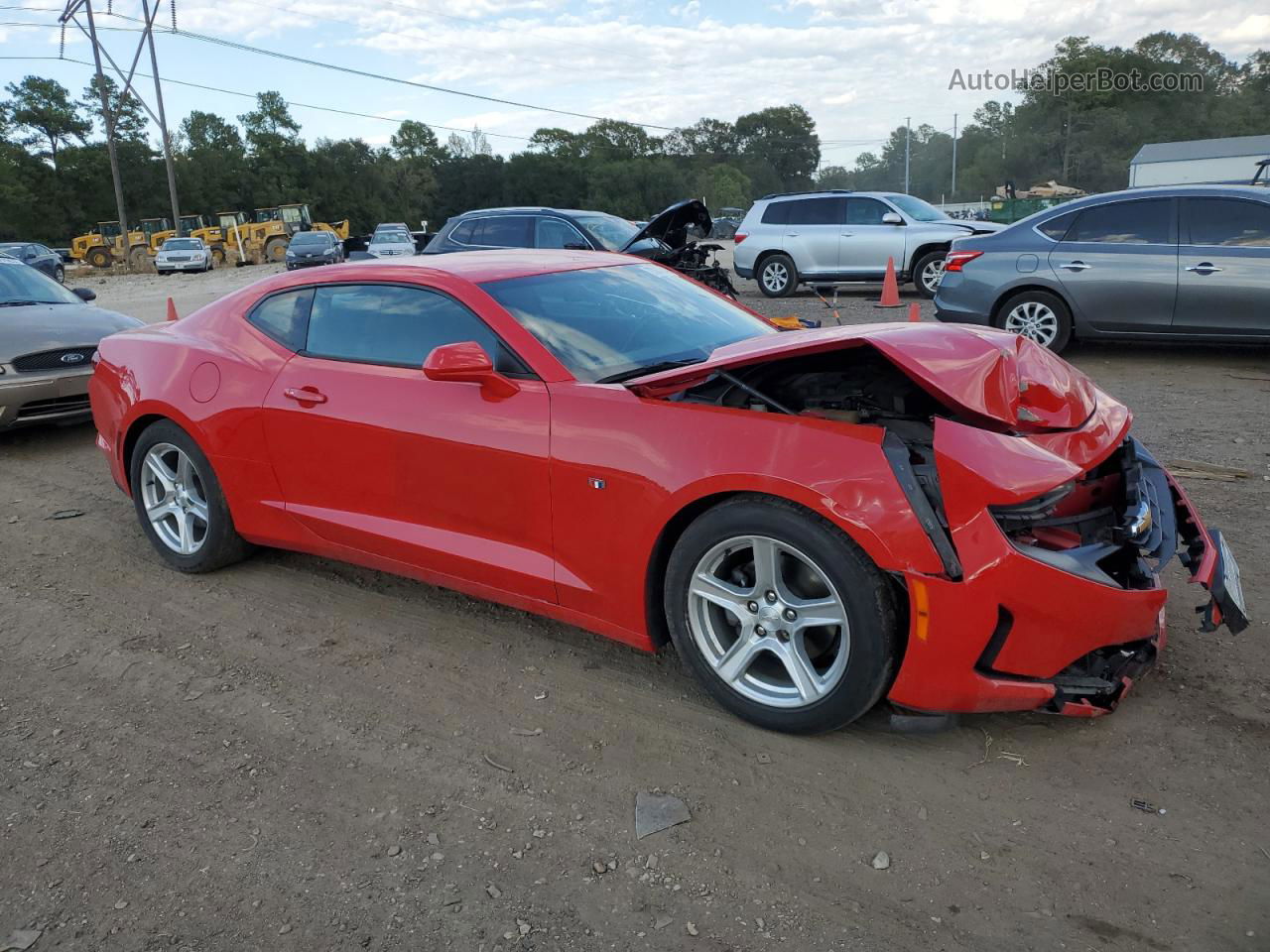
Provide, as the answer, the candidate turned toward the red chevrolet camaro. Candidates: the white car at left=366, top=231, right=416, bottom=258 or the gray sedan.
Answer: the white car

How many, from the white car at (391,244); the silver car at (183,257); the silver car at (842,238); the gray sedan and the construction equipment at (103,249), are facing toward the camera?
2

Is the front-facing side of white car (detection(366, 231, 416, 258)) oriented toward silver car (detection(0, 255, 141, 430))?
yes

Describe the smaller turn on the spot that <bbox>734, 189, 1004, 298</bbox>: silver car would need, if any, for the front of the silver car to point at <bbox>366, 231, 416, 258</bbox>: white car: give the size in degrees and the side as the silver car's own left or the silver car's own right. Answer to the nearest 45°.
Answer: approximately 135° to the silver car's own left

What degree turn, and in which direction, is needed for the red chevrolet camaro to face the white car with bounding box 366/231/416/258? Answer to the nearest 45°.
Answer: approximately 135° to its left

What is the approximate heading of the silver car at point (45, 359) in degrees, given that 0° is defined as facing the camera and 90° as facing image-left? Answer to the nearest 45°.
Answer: approximately 315°

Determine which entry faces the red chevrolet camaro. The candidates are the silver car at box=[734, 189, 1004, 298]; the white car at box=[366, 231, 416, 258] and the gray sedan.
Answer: the white car

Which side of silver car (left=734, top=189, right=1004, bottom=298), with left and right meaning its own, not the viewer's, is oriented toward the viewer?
right

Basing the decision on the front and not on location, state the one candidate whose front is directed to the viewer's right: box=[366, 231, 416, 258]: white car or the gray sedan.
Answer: the gray sedan
